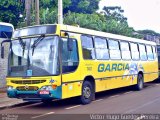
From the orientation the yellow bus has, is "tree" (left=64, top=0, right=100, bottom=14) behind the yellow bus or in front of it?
behind

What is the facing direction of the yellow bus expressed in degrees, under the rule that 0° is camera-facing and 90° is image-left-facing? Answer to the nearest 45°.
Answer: approximately 45°
